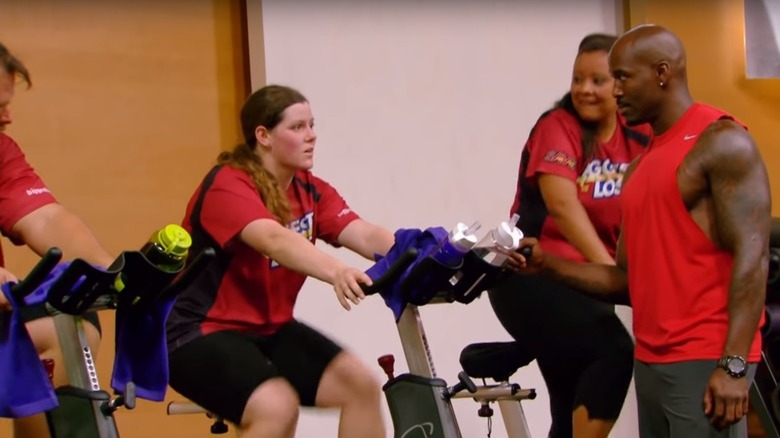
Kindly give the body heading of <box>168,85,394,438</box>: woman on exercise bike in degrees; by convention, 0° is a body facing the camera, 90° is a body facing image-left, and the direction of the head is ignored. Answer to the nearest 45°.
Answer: approximately 315°

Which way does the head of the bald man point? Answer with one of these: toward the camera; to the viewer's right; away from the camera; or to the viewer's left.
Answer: to the viewer's left

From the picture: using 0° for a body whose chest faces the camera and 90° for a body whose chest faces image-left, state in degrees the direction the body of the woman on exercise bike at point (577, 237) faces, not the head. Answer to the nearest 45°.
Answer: approximately 315°

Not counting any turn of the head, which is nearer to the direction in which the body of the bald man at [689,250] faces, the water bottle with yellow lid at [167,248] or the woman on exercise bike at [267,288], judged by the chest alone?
the water bottle with yellow lid
